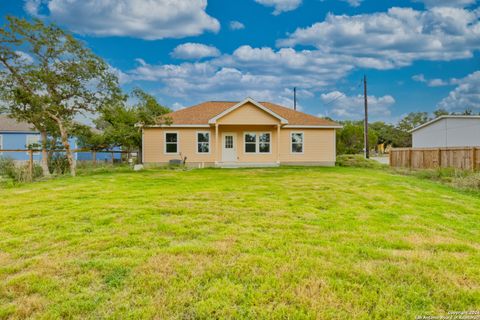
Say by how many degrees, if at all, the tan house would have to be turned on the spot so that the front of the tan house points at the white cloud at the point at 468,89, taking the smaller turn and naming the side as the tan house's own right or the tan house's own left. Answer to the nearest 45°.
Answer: approximately 135° to the tan house's own left

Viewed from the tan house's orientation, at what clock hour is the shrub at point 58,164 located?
The shrub is roughly at 2 o'clock from the tan house.

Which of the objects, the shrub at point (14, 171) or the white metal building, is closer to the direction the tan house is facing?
the shrub

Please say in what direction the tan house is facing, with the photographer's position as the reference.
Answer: facing the viewer

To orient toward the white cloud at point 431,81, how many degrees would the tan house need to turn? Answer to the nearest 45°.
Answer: approximately 135° to its left

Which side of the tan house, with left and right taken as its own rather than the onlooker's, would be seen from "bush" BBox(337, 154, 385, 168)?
left

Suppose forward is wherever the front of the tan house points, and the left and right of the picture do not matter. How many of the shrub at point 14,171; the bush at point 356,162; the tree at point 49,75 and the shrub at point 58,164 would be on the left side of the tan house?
1

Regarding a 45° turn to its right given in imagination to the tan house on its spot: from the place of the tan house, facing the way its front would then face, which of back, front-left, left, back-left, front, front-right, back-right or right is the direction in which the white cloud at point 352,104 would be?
back
